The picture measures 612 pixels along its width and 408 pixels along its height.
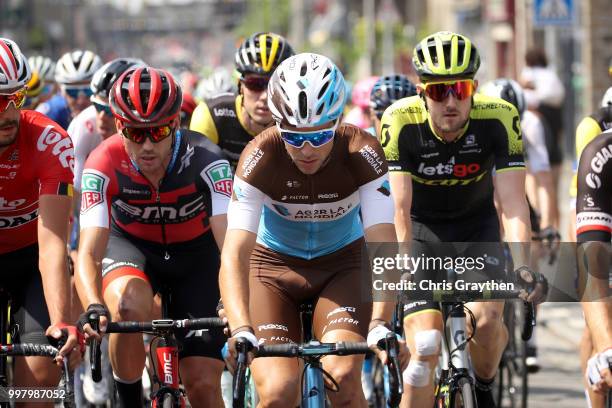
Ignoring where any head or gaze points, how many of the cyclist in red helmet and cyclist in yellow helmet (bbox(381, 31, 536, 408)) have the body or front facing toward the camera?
2

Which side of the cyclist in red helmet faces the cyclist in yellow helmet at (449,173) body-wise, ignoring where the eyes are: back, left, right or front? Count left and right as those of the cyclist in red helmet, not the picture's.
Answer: left

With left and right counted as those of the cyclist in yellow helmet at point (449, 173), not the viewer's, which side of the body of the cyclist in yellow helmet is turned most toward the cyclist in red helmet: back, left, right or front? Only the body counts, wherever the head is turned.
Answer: right

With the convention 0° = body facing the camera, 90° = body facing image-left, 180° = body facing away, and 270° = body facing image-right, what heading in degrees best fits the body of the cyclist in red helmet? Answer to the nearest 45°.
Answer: approximately 0°

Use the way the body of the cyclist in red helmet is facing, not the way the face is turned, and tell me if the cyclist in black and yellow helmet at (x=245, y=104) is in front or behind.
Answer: behind
